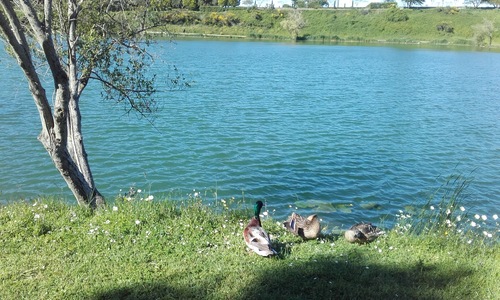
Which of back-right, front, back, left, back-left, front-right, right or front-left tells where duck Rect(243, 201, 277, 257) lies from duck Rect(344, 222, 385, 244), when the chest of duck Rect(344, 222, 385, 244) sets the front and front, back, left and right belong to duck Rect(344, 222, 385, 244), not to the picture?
front-left

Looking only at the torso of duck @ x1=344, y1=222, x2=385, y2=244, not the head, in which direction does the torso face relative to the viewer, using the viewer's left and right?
facing to the left of the viewer
